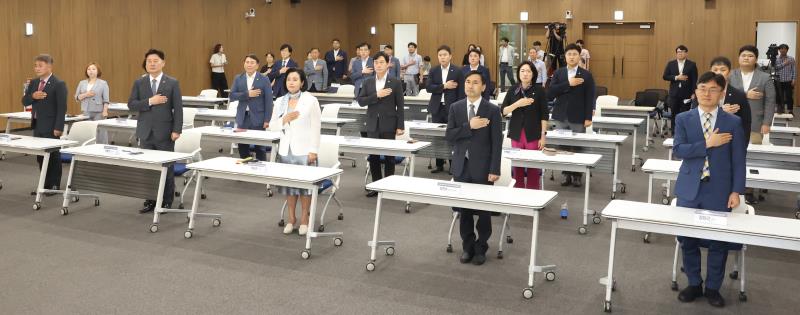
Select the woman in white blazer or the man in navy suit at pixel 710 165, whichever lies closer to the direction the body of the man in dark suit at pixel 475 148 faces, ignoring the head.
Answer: the man in navy suit

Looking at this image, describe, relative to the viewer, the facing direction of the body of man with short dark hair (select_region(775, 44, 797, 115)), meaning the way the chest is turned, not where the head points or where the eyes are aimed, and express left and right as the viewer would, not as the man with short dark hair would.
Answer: facing the viewer

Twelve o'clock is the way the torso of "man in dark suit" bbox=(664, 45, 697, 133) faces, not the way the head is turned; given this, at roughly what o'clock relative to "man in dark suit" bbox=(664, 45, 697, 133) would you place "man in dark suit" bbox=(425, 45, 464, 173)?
"man in dark suit" bbox=(425, 45, 464, 173) is roughly at 1 o'clock from "man in dark suit" bbox=(664, 45, 697, 133).

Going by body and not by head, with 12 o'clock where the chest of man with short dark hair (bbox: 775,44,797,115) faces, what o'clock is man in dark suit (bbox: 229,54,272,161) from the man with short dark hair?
The man in dark suit is roughly at 1 o'clock from the man with short dark hair.

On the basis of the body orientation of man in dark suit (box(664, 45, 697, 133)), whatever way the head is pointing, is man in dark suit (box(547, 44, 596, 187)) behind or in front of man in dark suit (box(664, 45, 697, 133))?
in front

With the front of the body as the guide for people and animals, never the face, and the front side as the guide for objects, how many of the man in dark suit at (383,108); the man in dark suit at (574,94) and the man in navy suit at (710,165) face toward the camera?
3

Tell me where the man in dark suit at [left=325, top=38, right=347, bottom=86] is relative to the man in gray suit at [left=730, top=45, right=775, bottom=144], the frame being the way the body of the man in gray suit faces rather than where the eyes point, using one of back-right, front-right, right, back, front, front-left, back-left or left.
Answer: right

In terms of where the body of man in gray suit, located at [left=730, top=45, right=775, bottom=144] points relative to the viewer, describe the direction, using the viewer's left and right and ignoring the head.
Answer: facing the viewer and to the left of the viewer

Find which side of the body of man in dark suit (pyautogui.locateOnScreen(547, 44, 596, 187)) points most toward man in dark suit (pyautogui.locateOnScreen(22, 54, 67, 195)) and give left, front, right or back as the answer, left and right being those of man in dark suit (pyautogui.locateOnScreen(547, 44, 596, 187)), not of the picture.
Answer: right

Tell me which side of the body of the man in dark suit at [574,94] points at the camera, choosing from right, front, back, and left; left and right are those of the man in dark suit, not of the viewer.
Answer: front
